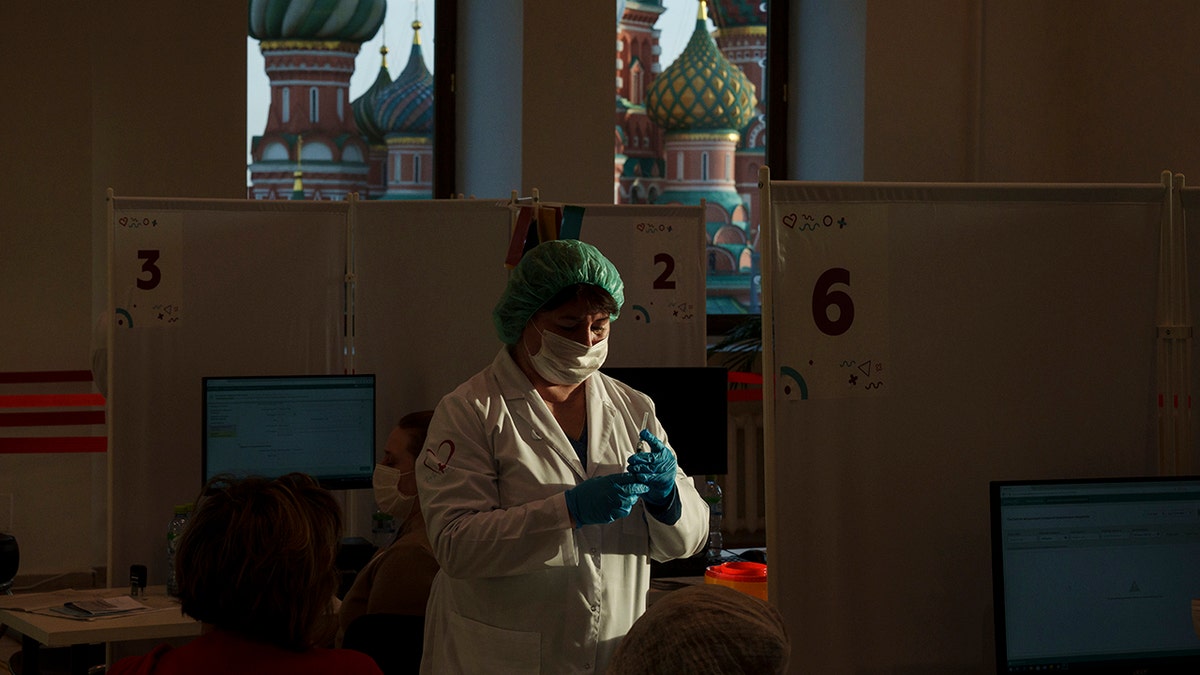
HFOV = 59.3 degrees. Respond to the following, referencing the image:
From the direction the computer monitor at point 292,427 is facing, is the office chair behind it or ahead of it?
ahead

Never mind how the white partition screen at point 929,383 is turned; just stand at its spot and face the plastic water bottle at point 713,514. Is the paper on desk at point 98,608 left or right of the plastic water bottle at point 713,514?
left

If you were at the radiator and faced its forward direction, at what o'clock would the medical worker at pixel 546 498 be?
The medical worker is roughly at 12 o'clock from the radiator.

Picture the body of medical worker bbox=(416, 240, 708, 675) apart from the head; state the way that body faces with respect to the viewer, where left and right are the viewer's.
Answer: facing the viewer and to the right of the viewer

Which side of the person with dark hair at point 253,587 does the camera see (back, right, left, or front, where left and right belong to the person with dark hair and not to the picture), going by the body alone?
back

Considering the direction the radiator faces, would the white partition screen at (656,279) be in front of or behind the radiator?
in front

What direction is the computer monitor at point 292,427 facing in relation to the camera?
toward the camera

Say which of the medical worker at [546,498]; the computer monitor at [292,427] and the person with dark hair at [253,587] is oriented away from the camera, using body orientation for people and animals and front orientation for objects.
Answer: the person with dark hair

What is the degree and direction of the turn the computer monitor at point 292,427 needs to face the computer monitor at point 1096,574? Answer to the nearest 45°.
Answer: approximately 45° to its left

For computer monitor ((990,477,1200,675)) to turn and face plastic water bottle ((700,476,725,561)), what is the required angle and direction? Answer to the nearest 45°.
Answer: approximately 135° to its right

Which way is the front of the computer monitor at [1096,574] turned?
toward the camera

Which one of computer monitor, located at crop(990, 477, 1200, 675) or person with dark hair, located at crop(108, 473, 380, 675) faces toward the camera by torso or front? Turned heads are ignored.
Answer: the computer monitor

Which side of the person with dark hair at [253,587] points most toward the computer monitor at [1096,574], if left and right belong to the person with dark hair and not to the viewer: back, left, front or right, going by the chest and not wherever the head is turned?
right

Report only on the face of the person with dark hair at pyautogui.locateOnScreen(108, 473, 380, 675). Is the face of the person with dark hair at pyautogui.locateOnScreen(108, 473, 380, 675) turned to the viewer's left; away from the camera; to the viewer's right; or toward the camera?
away from the camera

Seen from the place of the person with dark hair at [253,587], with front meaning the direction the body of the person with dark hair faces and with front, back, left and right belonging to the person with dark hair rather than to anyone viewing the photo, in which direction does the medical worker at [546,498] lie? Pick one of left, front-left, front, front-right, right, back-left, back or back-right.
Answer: front-right
